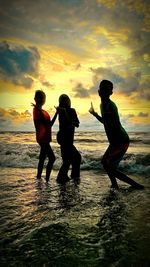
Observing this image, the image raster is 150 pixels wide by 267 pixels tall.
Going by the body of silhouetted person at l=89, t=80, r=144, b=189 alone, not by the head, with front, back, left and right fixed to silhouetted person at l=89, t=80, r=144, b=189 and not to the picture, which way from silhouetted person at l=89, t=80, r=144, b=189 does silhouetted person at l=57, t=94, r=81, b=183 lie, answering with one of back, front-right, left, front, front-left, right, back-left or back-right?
front-right

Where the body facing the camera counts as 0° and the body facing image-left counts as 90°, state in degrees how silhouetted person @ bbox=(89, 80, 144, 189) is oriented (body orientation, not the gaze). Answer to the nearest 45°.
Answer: approximately 90°
